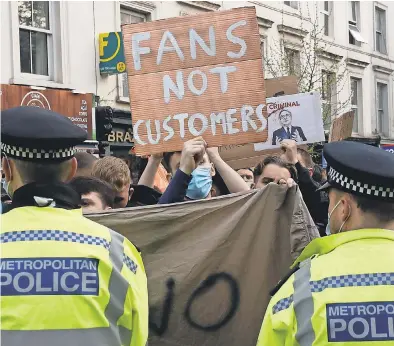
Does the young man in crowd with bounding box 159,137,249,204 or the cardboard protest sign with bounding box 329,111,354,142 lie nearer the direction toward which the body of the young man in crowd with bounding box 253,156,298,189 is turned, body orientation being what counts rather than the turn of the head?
the young man in crowd

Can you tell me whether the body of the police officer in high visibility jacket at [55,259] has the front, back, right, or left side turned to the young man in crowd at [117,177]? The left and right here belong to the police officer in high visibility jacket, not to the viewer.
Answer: front

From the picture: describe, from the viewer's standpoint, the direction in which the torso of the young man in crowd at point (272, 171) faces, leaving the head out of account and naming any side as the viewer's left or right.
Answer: facing the viewer

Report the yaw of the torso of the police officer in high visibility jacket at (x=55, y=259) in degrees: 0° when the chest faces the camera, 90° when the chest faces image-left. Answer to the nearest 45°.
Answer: approximately 180°

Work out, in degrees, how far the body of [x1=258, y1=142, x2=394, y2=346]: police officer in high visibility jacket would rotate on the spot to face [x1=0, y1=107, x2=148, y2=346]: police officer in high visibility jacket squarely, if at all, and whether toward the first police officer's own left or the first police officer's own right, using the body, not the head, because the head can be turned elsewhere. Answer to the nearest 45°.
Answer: approximately 45° to the first police officer's own left

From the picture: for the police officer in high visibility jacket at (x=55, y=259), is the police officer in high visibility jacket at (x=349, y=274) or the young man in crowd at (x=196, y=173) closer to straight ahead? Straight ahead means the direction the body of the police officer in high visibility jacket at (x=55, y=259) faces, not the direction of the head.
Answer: the young man in crowd

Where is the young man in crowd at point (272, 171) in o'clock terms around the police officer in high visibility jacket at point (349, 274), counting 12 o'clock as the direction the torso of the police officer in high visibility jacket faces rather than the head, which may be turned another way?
The young man in crowd is roughly at 11 o'clock from the police officer in high visibility jacket.

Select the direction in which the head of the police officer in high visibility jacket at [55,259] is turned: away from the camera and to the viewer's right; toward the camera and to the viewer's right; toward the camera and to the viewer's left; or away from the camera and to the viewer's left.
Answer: away from the camera and to the viewer's left

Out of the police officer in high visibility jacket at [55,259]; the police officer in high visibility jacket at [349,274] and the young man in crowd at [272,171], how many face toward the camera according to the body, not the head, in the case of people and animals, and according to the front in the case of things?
1

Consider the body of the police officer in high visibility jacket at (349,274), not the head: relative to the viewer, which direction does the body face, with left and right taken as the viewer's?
facing away from the viewer and to the left of the viewer

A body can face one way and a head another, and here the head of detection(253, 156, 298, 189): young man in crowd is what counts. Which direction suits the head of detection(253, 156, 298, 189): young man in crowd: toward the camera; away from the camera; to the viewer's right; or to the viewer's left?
toward the camera

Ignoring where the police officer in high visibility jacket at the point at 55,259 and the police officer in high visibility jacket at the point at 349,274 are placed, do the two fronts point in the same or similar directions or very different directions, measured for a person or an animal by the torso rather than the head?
same or similar directions

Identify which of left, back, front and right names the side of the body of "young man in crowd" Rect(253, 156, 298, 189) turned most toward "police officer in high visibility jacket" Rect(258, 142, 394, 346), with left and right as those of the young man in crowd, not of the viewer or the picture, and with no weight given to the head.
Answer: front

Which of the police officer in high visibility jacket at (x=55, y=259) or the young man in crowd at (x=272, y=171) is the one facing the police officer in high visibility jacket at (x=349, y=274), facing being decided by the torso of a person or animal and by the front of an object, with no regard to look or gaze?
the young man in crowd

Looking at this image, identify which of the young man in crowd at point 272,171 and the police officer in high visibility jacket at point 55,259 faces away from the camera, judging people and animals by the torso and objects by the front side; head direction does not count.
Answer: the police officer in high visibility jacket

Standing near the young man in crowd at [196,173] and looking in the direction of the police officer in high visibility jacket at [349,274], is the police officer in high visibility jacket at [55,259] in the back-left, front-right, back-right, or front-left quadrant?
front-right

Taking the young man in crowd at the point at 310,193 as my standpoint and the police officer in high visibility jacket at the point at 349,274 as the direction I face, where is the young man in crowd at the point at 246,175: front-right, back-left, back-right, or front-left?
back-right

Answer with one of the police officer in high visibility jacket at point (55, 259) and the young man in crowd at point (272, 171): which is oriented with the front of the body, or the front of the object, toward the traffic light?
the police officer in high visibility jacket

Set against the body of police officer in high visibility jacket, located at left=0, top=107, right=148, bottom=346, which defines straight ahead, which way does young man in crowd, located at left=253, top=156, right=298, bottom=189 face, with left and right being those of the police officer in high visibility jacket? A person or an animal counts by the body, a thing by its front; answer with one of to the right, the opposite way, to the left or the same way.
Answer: the opposite way
